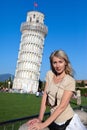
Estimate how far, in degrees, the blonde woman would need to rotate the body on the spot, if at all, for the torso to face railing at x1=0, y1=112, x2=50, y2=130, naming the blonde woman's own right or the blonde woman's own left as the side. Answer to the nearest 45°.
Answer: approximately 90° to the blonde woman's own right

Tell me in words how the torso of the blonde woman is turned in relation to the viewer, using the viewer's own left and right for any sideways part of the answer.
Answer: facing the viewer and to the left of the viewer

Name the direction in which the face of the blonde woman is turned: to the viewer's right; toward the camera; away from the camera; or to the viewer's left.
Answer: toward the camera
